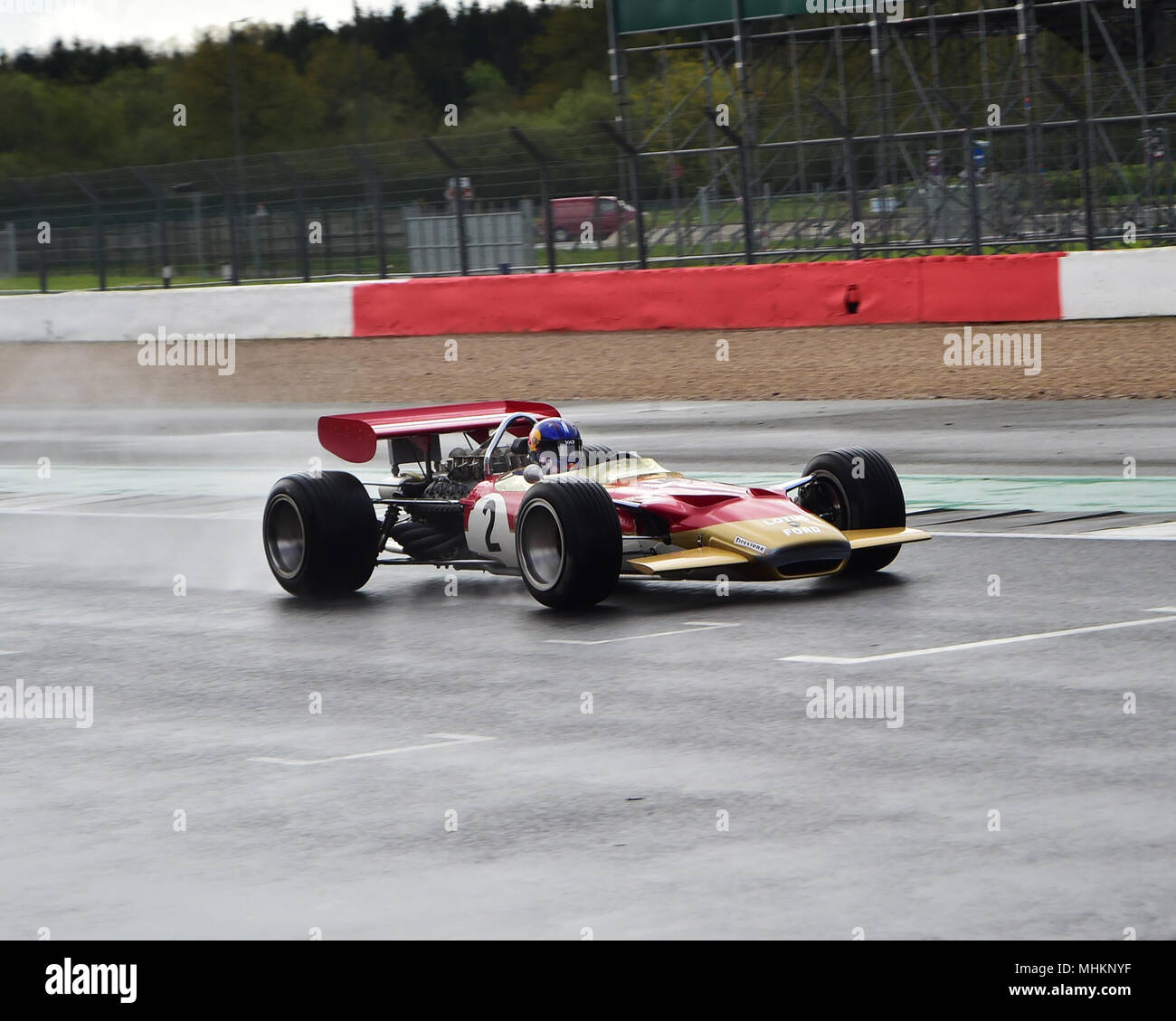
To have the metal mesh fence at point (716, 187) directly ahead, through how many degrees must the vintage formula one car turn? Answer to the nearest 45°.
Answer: approximately 135° to its left

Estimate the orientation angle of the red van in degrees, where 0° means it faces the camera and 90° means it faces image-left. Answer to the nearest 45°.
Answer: approximately 270°

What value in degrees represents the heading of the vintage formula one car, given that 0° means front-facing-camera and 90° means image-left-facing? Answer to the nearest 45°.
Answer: approximately 315°

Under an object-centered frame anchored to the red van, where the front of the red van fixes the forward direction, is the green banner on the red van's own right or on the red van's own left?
on the red van's own left

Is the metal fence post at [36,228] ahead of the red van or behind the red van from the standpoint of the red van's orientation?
behind

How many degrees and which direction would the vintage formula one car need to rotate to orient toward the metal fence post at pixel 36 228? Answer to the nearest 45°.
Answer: approximately 135° to its left
